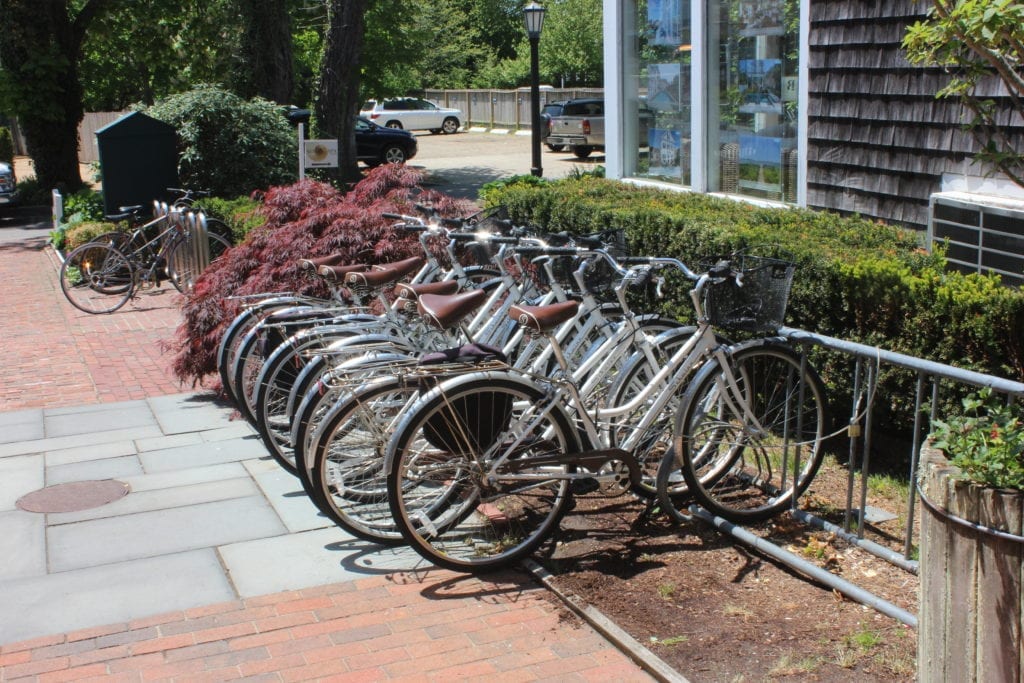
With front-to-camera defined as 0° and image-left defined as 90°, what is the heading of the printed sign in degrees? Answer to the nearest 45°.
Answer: approximately 0°

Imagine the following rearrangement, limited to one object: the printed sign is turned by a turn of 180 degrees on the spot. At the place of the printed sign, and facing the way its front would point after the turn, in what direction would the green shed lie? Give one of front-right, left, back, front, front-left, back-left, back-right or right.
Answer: front-left

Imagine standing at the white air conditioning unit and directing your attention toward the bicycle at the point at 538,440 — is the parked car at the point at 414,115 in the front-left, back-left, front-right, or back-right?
back-right

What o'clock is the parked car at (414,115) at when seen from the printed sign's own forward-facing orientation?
The parked car is roughly at 6 o'clock from the printed sign.
